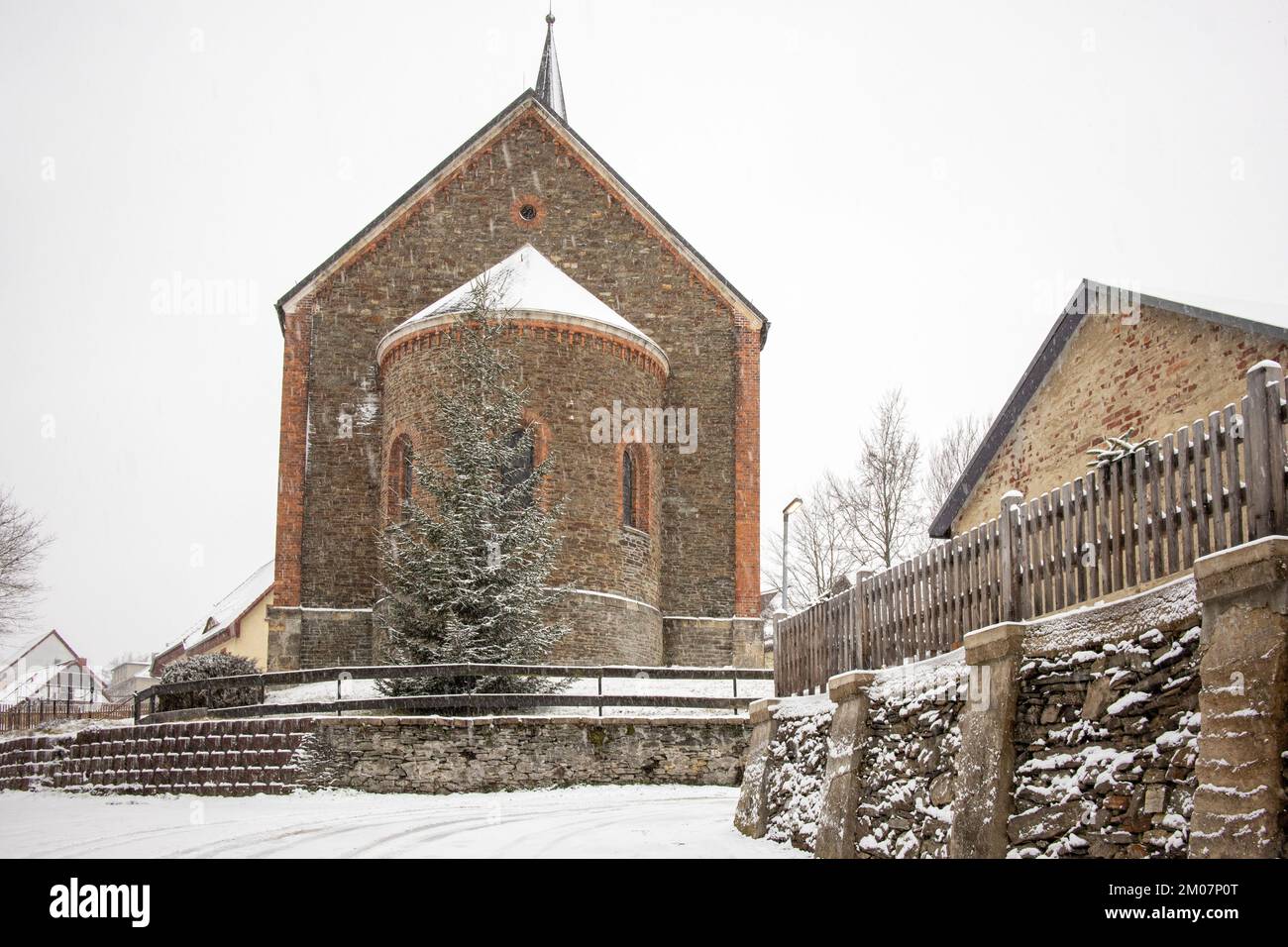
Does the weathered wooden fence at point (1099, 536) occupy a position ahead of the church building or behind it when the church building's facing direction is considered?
behind

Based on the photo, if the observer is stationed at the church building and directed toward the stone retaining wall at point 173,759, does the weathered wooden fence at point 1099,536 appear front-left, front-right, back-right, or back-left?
front-left

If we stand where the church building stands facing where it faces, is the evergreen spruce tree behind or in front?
behind

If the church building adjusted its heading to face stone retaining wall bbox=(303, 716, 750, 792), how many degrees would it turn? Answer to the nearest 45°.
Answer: approximately 180°

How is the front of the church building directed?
away from the camera

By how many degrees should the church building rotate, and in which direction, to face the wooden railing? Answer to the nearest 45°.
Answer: approximately 180°

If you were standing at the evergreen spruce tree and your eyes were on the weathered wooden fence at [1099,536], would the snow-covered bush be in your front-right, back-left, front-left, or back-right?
back-right
